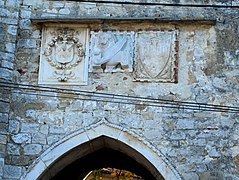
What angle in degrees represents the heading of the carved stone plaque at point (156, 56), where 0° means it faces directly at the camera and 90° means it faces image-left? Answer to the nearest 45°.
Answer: approximately 0°

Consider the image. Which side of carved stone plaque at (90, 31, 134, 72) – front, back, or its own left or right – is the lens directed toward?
front

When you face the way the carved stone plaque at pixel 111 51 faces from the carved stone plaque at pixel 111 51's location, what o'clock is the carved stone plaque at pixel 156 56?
the carved stone plaque at pixel 156 56 is roughly at 9 o'clock from the carved stone plaque at pixel 111 51.

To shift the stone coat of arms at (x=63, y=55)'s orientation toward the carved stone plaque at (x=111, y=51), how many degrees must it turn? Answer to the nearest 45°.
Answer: approximately 90° to its left

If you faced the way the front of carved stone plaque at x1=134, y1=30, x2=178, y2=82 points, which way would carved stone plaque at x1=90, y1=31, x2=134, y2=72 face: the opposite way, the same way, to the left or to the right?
the same way

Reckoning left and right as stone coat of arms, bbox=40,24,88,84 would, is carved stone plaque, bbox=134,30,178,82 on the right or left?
on its left

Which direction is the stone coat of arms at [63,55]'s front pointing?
toward the camera

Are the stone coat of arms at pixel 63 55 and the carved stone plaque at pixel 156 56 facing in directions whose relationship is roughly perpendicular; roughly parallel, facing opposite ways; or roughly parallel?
roughly parallel

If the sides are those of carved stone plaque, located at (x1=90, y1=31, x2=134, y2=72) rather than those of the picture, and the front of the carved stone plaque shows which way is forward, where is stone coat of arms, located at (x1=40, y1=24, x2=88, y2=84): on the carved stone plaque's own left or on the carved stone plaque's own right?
on the carved stone plaque's own right

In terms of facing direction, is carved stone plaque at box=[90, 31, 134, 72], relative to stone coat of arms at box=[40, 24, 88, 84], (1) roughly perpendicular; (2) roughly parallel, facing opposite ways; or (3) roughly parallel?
roughly parallel

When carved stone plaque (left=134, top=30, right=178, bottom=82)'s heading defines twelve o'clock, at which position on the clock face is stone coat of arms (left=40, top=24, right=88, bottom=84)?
The stone coat of arms is roughly at 3 o'clock from the carved stone plaque.

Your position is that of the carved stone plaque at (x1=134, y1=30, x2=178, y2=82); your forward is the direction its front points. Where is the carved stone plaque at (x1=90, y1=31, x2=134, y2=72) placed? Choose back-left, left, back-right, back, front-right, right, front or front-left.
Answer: right

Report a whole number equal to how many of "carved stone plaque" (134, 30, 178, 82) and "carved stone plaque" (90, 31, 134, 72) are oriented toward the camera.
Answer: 2
